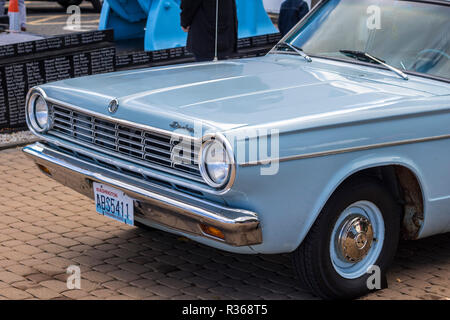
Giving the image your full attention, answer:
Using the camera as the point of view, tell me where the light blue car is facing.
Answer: facing the viewer and to the left of the viewer

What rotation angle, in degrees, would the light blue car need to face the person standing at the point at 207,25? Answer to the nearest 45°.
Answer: approximately 135° to its right
